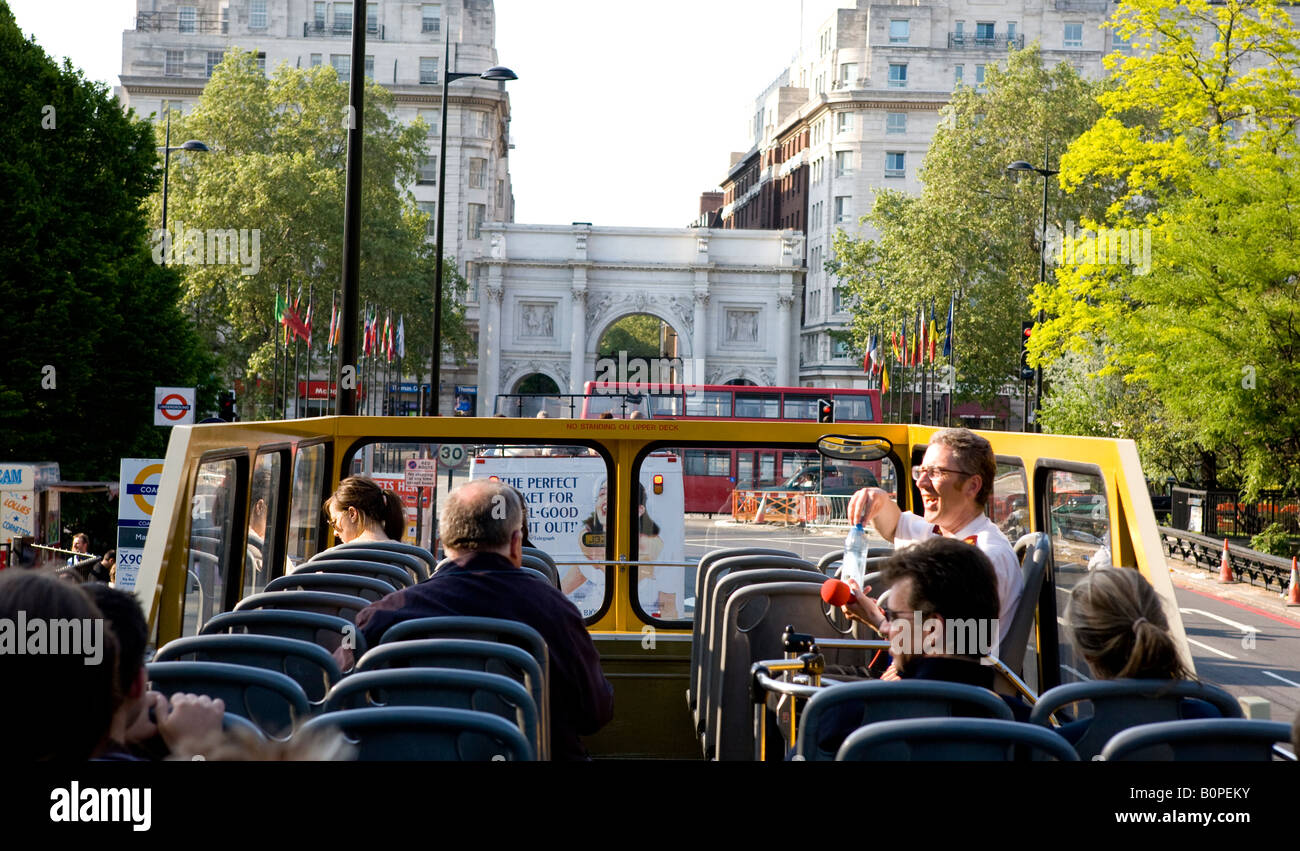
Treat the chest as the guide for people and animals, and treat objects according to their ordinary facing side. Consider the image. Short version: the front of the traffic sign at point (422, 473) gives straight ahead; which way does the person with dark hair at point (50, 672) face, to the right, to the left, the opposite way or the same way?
the opposite way

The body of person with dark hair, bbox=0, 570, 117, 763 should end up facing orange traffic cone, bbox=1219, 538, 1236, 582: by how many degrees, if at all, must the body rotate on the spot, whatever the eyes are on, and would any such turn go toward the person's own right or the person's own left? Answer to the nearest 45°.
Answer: approximately 45° to the person's own right

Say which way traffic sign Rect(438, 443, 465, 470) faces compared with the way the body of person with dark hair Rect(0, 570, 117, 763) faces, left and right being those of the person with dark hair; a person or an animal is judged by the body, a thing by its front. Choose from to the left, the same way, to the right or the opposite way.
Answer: the opposite way

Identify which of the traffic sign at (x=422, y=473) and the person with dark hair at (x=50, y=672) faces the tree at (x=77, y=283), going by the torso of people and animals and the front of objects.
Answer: the person with dark hair

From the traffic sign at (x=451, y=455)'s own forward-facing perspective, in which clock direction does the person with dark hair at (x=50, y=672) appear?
The person with dark hair is roughly at 12 o'clock from the traffic sign.

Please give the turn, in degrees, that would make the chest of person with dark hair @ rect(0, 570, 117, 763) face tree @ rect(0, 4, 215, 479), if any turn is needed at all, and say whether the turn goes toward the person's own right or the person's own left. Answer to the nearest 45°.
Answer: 0° — they already face it

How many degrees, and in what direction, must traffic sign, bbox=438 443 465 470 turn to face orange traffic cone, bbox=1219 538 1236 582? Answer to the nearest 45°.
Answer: approximately 135° to its left

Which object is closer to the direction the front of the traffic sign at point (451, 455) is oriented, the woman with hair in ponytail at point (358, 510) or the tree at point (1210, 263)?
the woman with hair in ponytail

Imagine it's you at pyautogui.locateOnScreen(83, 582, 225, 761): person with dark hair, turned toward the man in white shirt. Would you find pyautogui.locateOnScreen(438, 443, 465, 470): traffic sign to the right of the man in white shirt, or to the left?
left

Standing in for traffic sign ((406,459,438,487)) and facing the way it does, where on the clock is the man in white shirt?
The man in white shirt is roughly at 11 o'clock from the traffic sign.

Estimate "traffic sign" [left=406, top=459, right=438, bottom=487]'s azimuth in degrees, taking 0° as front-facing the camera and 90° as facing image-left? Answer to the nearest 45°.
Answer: approximately 0°

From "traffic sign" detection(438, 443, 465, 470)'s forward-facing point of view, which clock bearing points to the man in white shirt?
The man in white shirt is roughly at 11 o'clock from the traffic sign.

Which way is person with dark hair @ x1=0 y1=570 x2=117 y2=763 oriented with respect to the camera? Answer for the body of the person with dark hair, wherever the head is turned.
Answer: away from the camera

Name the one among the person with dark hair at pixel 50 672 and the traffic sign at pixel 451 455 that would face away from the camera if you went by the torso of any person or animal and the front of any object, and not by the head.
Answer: the person with dark hair
